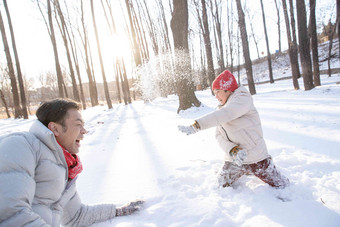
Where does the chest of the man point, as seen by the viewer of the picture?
to the viewer's right

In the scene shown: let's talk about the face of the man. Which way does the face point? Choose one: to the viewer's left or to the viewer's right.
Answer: to the viewer's right
